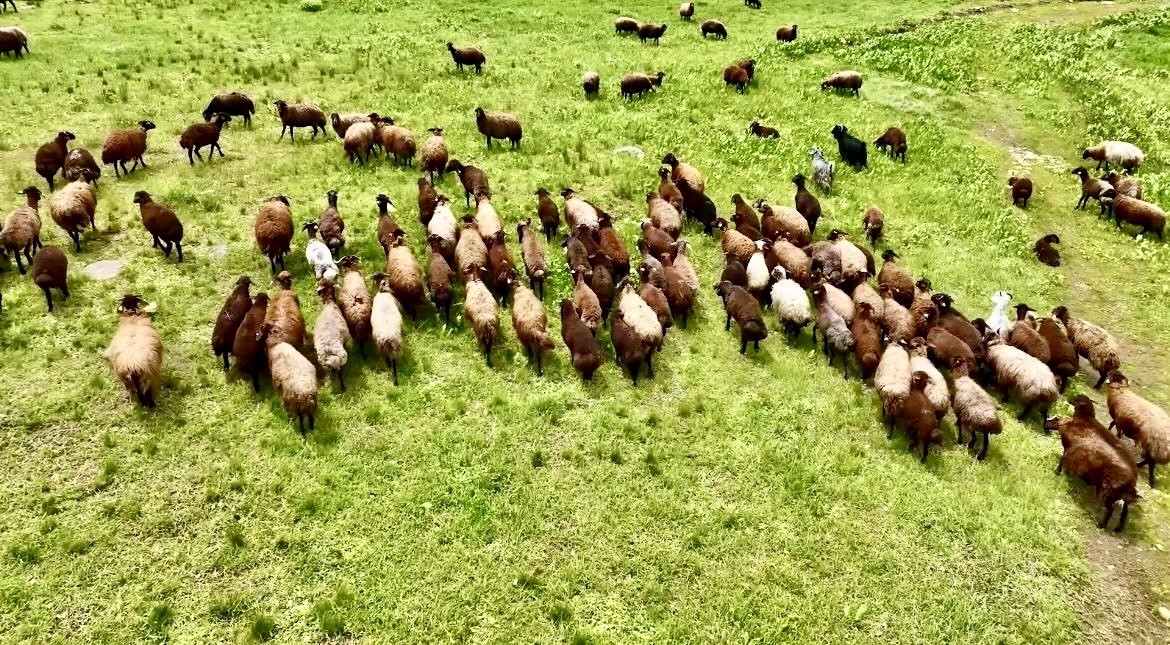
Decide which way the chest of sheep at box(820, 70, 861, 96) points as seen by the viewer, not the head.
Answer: to the viewer's left

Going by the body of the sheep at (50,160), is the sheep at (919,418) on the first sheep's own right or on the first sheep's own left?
on the first sheep's own right

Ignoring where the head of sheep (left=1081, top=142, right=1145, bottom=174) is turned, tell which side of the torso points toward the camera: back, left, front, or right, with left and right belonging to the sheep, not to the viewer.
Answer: left

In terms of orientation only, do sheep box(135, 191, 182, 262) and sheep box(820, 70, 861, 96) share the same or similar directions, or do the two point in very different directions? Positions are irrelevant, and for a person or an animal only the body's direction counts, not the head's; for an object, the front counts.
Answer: same or similar directions

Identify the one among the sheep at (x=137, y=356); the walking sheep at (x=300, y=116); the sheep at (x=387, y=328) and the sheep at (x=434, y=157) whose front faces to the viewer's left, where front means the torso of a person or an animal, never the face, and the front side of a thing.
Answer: the walking sheep

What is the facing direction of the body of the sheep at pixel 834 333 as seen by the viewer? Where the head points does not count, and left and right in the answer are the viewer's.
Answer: facing away from the viewer and to the left of the viewer

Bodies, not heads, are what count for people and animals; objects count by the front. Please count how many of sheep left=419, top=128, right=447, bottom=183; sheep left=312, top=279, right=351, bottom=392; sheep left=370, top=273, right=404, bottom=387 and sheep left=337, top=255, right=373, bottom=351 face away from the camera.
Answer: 4

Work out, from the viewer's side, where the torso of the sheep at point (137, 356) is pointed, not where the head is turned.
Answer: away from the camera

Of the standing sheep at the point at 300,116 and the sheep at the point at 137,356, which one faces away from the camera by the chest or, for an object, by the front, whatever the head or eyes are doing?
the sheep

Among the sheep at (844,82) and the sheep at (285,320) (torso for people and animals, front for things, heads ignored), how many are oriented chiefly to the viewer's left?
1

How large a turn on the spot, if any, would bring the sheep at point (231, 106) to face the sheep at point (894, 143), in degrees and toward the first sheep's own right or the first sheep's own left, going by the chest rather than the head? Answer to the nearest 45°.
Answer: approximately 135° to the first sheep's own left

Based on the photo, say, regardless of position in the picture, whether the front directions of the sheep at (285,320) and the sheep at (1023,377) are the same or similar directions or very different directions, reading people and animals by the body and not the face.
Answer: same or similar directions

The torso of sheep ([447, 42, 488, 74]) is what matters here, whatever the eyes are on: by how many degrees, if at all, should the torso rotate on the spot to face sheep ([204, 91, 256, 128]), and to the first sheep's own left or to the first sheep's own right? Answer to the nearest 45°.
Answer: approximately 45° to the first sheep's own left

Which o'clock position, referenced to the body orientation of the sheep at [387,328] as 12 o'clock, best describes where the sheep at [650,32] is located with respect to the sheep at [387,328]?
the sheep at [650,32] is roughly at 1 o'clock from the sheep at [387,328].

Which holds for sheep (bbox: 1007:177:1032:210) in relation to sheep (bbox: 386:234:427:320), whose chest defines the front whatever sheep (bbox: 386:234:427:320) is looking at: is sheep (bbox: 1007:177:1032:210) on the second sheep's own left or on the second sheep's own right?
on the second sheep's own right

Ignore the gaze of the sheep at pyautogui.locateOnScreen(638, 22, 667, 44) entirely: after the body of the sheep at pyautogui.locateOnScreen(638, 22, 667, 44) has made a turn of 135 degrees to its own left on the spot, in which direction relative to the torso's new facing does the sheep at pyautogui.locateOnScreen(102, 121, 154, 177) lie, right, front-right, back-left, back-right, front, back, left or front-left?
left

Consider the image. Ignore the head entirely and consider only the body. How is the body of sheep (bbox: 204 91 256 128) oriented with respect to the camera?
to the viewer's left

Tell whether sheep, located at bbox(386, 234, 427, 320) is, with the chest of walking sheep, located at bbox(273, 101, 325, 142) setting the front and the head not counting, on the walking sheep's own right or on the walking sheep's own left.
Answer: on the walking sheep's own left

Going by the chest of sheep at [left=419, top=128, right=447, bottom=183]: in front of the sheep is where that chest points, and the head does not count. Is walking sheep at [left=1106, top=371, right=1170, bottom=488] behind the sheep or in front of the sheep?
behind

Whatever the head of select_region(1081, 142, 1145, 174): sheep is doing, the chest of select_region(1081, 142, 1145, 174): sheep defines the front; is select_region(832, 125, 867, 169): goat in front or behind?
in front
